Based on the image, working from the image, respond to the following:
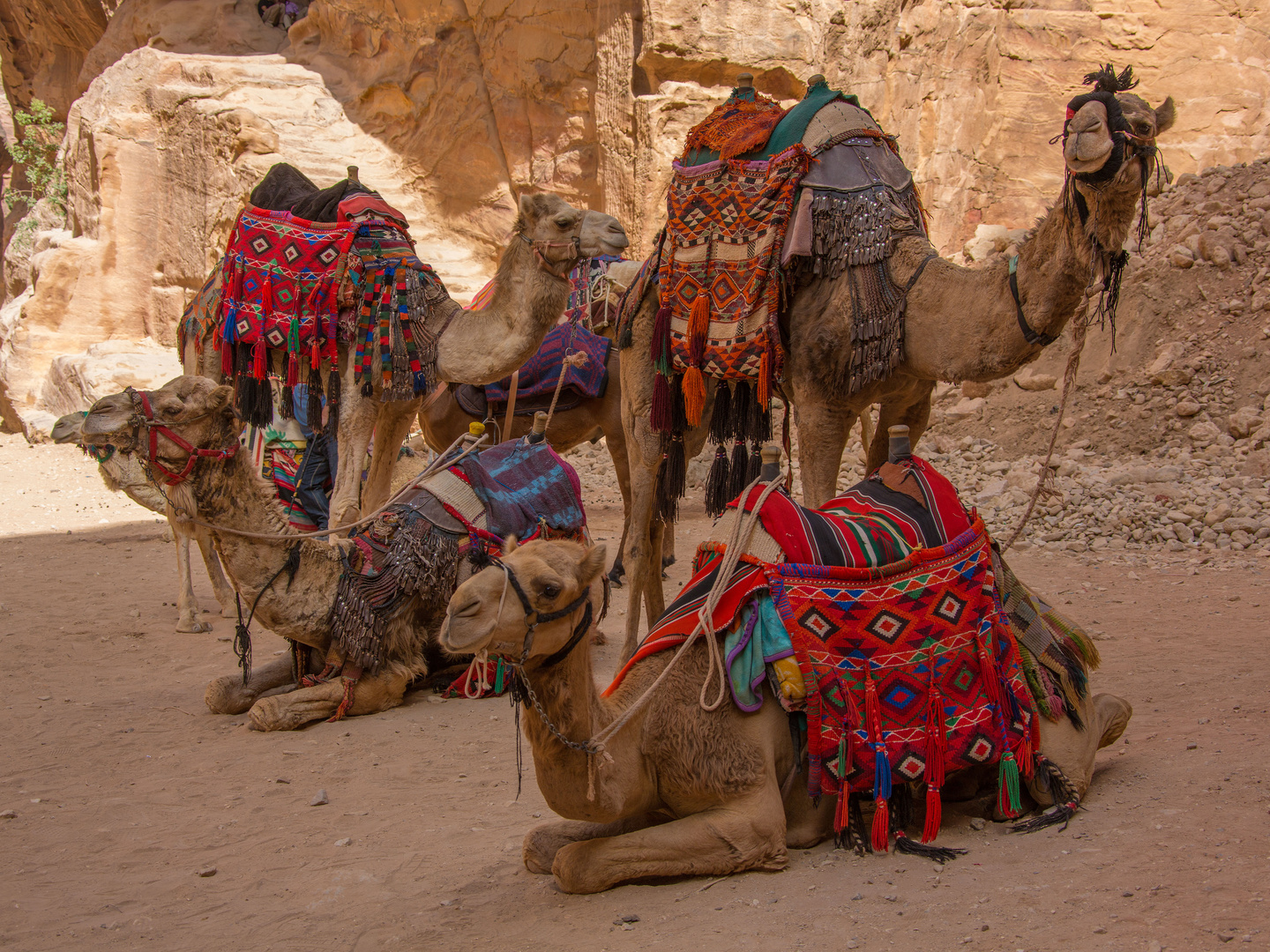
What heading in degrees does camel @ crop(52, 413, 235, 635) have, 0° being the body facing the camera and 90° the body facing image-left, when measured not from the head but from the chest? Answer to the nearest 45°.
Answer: approximately 90°

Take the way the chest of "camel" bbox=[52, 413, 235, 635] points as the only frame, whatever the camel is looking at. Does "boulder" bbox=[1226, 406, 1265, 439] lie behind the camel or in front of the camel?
behind

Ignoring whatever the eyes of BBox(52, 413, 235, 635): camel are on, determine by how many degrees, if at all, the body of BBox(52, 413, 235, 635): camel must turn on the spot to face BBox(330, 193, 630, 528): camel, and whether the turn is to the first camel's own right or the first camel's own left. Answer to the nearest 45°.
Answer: approximately 180°
